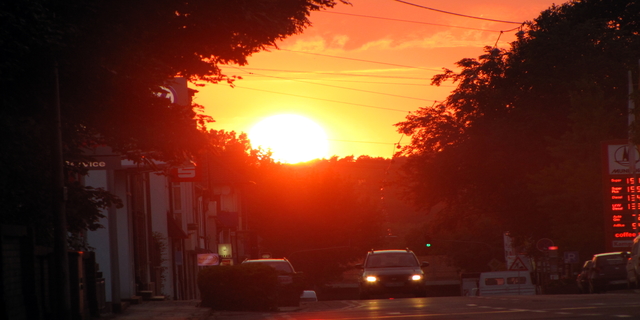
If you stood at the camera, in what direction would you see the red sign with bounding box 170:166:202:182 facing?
facing the viewer

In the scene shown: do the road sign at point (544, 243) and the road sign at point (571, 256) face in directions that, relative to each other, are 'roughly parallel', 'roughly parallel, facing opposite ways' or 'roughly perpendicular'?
roughly parallel

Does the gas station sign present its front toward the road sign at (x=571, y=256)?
no

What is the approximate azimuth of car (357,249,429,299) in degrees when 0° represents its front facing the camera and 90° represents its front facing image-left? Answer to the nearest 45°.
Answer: approximately 0°

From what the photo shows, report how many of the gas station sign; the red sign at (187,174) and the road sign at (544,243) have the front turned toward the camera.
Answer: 3

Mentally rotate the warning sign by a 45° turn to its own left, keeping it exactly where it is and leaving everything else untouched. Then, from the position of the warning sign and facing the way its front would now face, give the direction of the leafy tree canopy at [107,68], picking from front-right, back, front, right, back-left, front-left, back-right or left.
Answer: front-right

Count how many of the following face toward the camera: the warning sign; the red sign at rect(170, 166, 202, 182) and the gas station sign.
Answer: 3

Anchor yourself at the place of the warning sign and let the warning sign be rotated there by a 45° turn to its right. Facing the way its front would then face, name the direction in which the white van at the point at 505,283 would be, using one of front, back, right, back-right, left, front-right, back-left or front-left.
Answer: front-left

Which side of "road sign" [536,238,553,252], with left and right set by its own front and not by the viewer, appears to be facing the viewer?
front

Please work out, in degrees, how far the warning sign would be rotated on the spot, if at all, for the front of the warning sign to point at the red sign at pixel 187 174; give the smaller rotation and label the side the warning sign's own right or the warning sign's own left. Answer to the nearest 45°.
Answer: approximately 45° to the warning sign's own right

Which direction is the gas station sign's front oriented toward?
toward the camera

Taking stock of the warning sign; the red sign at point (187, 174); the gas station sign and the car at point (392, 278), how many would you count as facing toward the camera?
4

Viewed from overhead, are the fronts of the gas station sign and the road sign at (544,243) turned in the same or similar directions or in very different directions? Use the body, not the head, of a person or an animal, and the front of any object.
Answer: same or similar directions
